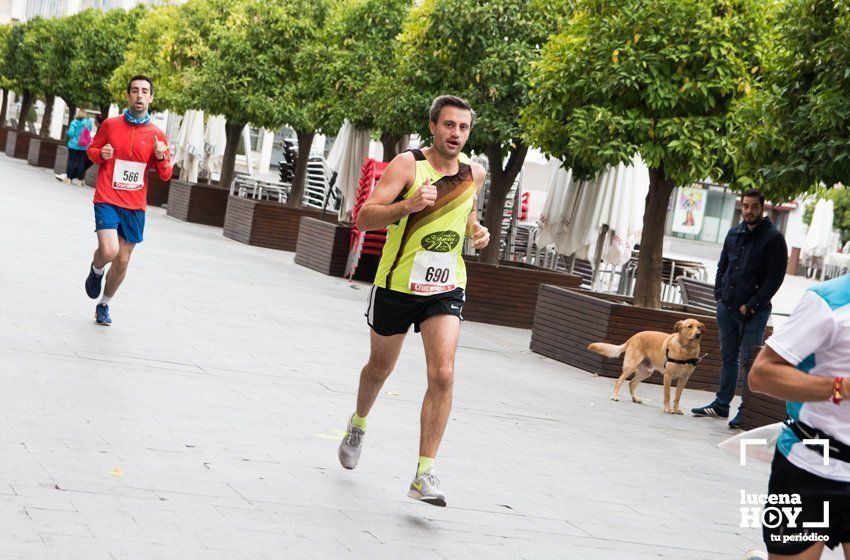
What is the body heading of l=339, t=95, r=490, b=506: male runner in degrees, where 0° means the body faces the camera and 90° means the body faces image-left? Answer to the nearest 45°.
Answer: approximately 315°

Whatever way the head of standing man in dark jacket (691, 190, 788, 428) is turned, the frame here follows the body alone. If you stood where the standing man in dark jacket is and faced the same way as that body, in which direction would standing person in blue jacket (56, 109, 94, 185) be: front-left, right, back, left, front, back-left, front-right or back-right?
right

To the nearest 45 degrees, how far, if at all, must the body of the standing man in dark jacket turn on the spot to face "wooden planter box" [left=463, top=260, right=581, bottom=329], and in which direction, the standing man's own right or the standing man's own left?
approximately 90° to the standing man's own right

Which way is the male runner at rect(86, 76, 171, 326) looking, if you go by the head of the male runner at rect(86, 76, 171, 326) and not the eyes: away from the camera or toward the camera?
toward the camera

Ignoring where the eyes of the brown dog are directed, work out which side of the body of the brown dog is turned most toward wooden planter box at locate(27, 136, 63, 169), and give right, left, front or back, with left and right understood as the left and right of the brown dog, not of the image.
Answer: back

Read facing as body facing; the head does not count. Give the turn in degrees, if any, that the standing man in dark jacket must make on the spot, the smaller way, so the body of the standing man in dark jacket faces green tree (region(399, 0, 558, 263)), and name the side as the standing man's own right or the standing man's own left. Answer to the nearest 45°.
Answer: approximately 90° to the standing man's own right

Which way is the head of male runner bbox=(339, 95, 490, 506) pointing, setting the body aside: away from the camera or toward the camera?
toward the camera

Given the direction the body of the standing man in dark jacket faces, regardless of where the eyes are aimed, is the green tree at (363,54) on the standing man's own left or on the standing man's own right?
on the standing man's own right

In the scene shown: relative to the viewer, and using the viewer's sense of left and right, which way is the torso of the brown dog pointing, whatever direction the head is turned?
facing the viewer and to the right of the viewer

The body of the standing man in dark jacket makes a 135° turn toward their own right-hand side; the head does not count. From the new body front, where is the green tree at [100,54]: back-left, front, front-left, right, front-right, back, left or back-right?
front-left

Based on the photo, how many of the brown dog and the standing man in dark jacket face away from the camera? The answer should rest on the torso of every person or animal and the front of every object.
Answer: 0

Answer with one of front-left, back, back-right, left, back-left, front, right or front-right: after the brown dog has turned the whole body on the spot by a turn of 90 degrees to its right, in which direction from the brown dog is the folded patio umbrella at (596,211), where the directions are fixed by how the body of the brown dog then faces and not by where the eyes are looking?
back-right

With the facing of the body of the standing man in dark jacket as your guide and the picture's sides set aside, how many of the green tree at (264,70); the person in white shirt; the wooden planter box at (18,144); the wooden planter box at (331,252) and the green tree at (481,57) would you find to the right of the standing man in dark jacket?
4

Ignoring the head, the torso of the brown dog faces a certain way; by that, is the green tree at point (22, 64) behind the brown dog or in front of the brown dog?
behind

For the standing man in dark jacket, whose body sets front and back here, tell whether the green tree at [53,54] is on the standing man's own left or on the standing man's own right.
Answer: on the standing man's own right

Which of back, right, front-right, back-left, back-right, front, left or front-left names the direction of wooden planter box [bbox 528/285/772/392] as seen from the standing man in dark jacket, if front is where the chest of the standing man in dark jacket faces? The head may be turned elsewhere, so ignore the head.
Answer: right

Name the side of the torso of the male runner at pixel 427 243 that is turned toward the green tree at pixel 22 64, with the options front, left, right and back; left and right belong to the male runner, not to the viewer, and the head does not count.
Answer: back

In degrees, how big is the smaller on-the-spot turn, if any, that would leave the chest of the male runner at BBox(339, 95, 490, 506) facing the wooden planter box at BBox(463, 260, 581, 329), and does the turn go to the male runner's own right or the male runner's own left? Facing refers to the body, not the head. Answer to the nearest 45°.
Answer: approximately 135° to the male runner's own left
